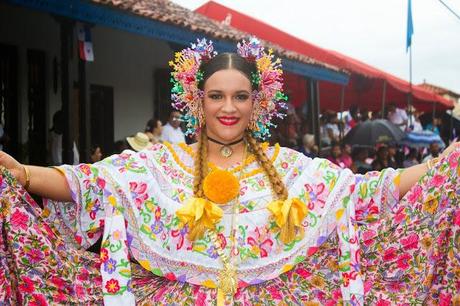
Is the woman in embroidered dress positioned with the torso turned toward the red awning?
no

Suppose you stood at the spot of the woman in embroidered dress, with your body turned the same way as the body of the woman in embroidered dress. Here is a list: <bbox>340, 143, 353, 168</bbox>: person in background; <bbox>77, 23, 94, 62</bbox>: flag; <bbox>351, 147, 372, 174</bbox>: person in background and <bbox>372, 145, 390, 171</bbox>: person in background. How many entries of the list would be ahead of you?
0

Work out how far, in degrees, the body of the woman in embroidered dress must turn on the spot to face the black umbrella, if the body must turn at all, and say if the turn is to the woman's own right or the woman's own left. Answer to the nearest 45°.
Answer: approximately 180°

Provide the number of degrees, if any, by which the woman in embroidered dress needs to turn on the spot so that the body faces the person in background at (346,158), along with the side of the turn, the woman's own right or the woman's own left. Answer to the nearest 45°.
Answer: approximately 180°

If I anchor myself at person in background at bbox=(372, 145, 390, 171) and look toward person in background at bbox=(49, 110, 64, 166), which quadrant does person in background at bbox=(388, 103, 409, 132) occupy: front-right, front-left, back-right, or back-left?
back-right

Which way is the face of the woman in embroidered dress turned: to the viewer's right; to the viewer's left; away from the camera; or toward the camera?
toward the camera

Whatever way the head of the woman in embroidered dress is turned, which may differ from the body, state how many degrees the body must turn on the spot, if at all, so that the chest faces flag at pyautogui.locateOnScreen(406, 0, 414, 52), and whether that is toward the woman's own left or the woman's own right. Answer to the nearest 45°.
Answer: approximately 180°

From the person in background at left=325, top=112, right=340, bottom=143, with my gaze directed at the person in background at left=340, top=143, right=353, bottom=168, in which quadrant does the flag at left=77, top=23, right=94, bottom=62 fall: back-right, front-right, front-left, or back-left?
front-right

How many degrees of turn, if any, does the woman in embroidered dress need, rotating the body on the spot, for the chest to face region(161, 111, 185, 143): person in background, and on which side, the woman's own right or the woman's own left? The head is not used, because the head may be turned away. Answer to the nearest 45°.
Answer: approximately 180°

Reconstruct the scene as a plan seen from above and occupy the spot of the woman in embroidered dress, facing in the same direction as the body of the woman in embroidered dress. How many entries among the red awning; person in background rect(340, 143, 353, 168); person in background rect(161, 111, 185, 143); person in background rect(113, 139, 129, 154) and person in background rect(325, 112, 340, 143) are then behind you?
5

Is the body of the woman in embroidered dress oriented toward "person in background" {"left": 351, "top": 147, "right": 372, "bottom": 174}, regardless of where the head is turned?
no

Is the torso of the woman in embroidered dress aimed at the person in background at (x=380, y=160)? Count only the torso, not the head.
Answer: no

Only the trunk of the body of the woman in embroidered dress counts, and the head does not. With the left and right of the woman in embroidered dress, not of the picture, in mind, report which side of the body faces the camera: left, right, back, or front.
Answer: front

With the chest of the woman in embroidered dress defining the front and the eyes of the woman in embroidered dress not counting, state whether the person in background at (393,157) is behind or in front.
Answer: behind

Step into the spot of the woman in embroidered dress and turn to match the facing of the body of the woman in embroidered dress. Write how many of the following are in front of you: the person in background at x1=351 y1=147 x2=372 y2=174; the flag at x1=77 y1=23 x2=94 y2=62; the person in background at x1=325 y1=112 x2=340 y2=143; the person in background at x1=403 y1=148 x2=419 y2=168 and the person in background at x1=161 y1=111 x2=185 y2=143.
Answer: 0

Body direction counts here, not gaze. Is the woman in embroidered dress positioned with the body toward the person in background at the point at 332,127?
no

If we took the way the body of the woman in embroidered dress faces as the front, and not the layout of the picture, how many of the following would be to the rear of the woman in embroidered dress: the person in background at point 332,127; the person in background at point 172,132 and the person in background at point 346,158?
3
